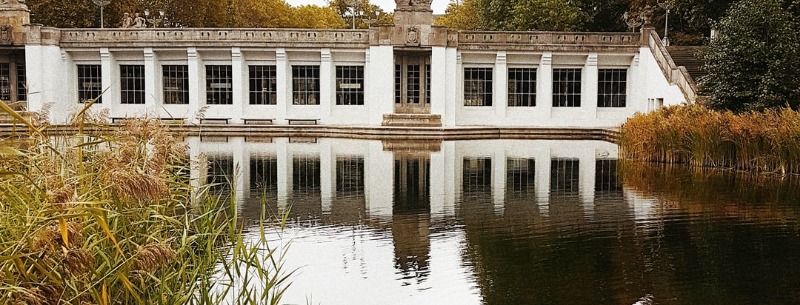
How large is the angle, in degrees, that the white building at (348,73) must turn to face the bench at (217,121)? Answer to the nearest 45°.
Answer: approximately 90° to its right

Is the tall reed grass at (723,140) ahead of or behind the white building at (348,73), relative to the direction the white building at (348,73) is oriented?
ahead

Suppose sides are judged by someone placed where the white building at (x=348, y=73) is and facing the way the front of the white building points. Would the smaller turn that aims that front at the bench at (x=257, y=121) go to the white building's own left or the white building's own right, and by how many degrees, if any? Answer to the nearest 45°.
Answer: approximately 90° to the white building's own right

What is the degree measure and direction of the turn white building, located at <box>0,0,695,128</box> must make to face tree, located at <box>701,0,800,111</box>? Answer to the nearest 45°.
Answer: approximately 45° to its left

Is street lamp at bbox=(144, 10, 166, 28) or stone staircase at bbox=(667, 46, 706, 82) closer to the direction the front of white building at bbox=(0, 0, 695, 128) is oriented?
the stone staircase

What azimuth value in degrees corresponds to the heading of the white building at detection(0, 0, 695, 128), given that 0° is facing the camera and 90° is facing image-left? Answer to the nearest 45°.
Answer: approximately 0°

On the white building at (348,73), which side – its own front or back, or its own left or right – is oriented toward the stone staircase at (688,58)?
left
